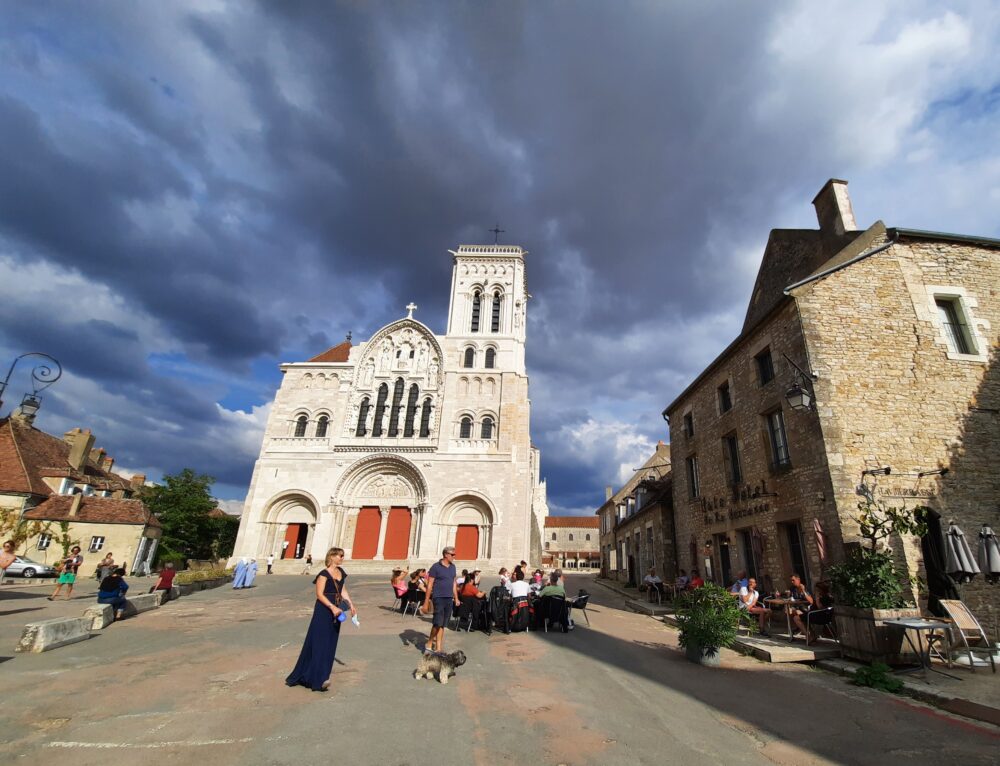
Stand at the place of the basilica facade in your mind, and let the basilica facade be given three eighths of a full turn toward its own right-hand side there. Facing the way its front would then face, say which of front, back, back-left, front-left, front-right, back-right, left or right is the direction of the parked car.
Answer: front-left

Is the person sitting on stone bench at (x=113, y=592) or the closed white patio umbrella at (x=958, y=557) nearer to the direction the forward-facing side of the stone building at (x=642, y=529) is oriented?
the person sitting on stone bench

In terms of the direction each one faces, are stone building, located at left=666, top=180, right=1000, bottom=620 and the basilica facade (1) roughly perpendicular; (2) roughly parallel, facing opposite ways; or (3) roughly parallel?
roughly perpendicular

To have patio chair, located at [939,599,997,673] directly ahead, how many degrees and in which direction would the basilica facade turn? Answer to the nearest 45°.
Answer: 0° — it already faces it

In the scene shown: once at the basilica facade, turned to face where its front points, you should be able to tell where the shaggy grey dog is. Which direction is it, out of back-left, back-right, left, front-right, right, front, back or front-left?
front

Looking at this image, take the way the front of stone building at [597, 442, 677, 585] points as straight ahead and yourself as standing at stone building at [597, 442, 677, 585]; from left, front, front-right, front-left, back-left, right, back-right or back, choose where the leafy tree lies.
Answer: front-right

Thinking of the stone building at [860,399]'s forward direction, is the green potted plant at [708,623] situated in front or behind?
in front

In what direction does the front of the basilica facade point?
toward the camera

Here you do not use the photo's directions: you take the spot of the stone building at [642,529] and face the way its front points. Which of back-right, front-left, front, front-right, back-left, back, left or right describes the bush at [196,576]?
front

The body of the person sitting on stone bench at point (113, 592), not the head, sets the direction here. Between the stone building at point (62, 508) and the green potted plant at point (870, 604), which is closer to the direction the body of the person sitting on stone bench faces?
the green potted plant

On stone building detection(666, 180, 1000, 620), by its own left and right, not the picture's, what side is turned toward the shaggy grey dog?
front

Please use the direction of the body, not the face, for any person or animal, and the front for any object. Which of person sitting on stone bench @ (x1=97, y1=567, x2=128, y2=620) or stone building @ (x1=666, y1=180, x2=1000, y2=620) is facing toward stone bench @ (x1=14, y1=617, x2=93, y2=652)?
the stone building

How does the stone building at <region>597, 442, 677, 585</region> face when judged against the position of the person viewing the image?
facing the viewer and to the left of the viewer

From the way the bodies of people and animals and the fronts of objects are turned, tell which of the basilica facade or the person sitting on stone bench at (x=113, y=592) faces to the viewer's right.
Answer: the person sitting on stone bench

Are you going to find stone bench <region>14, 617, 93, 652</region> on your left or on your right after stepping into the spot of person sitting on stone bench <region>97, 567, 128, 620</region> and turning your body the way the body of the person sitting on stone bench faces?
on your right

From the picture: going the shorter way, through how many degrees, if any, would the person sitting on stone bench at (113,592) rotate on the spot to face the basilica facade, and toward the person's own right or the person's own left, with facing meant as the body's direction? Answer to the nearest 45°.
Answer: approximately 45° to the person's own left

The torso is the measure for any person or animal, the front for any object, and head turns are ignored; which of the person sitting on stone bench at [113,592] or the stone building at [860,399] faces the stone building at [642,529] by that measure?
the person sitting on stone bench
